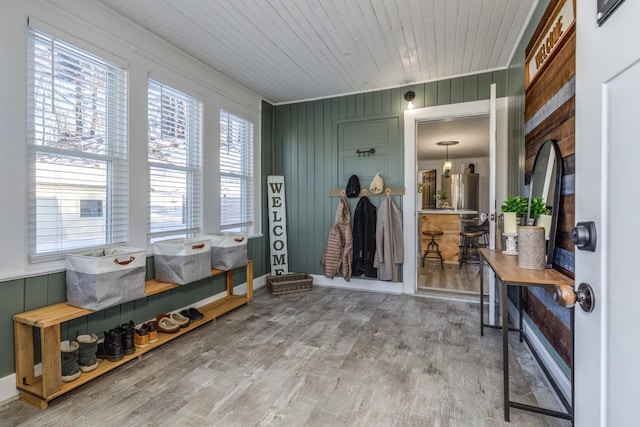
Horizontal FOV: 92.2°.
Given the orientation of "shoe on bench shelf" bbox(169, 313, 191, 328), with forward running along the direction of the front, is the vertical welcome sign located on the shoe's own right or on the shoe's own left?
on the shoe's own left

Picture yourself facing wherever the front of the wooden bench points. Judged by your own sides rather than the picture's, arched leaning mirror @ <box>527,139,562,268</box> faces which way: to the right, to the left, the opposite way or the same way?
the opposite way

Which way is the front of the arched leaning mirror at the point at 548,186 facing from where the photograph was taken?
facing to the left of the viewer

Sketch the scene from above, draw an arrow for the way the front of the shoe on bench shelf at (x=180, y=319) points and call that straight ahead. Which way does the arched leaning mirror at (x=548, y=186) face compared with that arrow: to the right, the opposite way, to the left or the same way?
the opposite way

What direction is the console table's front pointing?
to the viewer's left

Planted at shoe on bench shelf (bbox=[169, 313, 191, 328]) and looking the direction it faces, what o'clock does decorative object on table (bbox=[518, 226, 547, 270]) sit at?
The decorative object on table is roughly at 12 o'clock from the shoe on bench shelf.

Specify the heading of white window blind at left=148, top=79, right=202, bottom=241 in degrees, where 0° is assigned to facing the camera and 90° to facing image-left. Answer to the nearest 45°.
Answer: approximately 315°

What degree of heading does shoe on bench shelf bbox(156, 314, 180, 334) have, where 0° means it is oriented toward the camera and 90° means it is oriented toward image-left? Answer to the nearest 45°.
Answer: approximately 315°

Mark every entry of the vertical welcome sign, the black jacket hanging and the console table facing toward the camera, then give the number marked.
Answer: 2

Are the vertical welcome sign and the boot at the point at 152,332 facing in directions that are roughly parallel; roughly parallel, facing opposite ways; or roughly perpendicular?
roughly perpendicular

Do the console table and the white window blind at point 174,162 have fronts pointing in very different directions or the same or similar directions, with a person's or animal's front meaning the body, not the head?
very different directions

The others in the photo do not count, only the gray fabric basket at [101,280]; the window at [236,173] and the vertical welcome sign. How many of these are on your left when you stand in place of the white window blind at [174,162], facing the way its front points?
2
